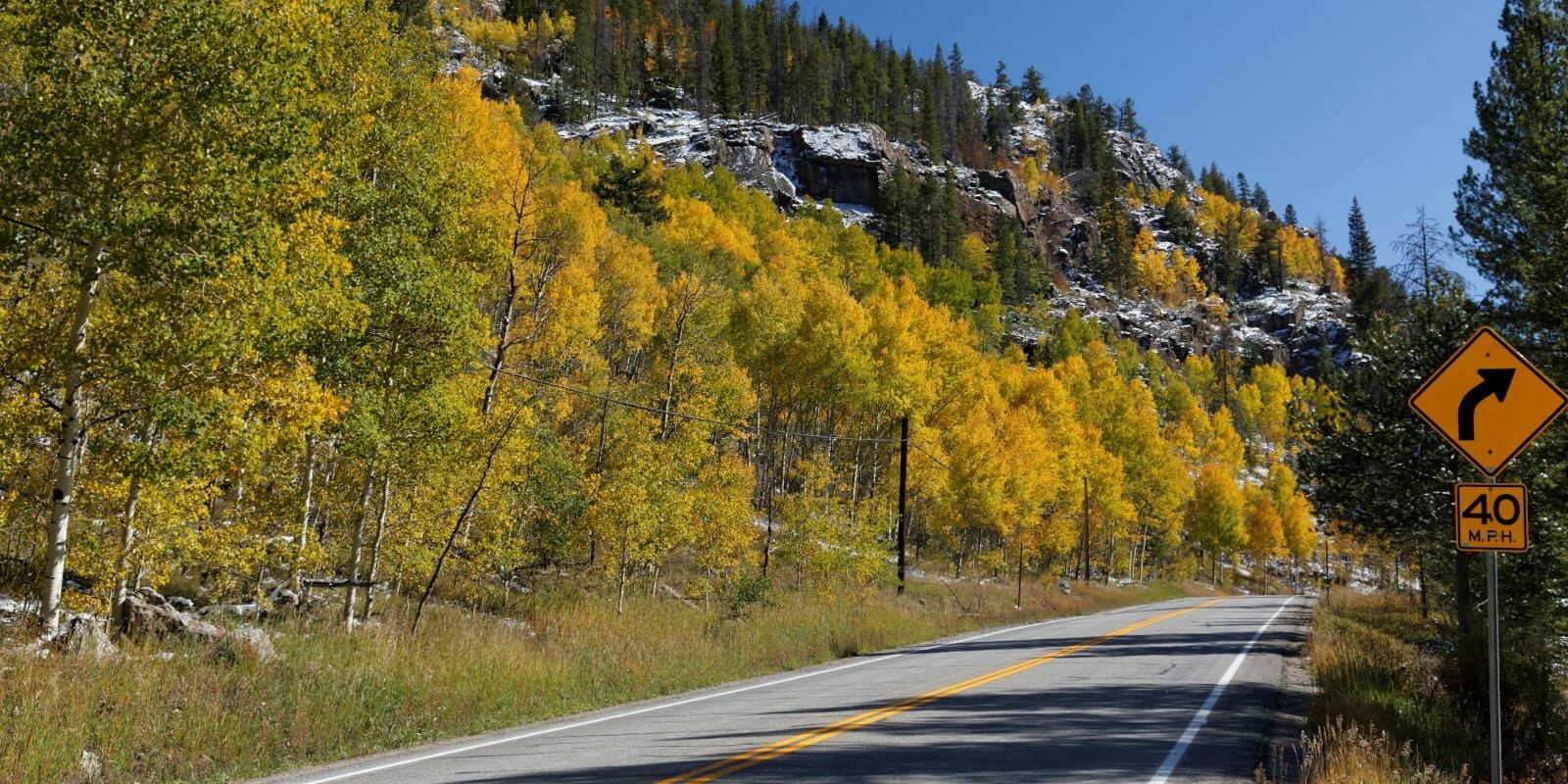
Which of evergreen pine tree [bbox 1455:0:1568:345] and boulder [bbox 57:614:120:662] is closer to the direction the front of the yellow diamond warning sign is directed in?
the boulder

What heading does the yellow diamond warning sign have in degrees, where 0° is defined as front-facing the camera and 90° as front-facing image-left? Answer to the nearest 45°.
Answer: approximately 0°

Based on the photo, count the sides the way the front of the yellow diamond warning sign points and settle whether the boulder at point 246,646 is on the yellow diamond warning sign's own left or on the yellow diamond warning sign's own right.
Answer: on the yellow diamond warning sign's own right

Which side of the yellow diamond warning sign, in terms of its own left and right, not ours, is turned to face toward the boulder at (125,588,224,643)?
right

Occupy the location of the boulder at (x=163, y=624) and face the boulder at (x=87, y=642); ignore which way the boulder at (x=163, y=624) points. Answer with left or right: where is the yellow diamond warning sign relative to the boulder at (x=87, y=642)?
left

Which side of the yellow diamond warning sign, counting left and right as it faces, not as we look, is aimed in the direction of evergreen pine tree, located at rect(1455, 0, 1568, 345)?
back
